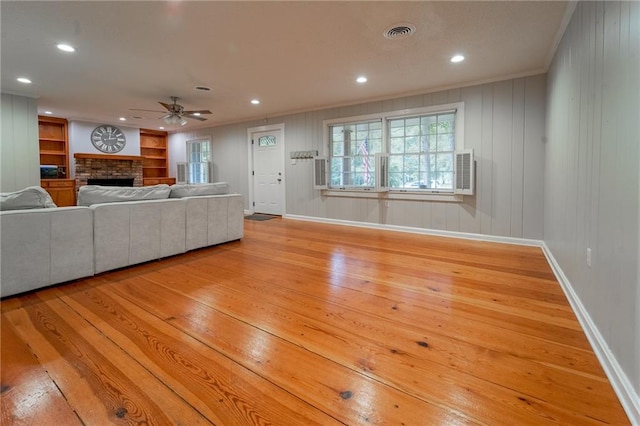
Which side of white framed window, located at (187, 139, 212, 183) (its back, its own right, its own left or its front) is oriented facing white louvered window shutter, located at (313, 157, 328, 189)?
left

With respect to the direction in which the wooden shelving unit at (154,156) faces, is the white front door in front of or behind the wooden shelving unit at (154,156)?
in front

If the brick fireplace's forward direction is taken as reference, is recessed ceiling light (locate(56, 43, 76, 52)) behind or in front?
in front

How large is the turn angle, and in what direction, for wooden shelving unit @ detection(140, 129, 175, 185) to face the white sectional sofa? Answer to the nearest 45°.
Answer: approximately 45° to its right

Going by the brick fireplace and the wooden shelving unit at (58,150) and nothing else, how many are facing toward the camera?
2

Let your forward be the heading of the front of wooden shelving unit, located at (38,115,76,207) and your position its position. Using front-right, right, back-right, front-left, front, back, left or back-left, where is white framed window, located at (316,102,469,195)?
front-left

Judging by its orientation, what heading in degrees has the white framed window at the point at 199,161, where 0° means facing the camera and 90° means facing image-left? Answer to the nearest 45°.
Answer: approximately 45°

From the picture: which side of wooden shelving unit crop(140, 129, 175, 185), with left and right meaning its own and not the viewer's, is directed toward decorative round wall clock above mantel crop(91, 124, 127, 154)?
right

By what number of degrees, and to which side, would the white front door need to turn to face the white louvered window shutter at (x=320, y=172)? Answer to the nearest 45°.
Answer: approximately 90° to its left

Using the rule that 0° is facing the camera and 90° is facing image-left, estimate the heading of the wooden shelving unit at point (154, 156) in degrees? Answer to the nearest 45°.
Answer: approximately 315°
